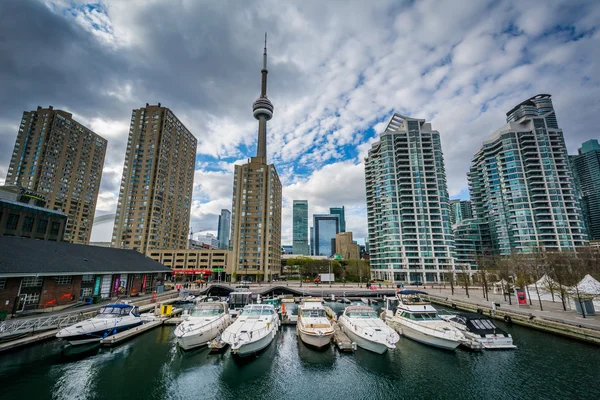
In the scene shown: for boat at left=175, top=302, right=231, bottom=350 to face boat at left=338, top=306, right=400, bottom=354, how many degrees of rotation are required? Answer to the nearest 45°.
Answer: approximately 90° to its left

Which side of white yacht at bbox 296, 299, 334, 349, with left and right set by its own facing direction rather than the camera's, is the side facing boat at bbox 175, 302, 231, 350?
right

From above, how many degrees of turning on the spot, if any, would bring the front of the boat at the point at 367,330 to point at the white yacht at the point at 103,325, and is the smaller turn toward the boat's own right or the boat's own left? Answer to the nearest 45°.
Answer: approximately 135° to the boat's own right

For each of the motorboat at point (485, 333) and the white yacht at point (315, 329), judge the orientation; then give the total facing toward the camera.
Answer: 1

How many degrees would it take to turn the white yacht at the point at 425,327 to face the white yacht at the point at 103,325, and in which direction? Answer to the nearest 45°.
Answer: approximately 90° to its right

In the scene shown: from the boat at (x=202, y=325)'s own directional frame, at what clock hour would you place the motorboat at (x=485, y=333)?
The motorboat is roughly at 8 o'clock from the boat.

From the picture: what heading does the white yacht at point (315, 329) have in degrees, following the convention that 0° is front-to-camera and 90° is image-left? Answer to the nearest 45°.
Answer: approximately 0°
